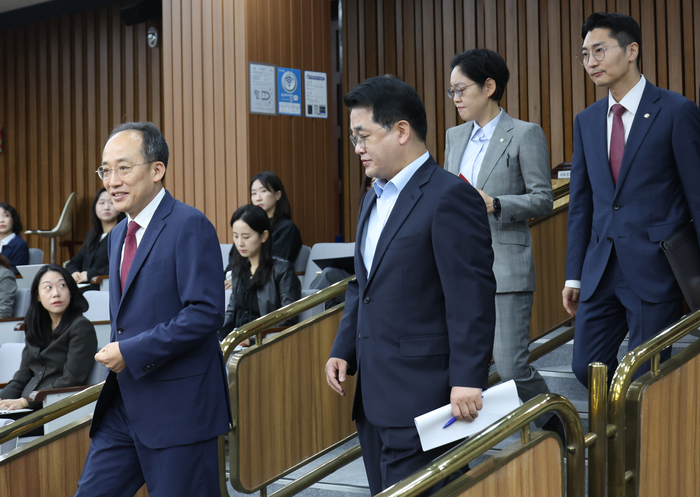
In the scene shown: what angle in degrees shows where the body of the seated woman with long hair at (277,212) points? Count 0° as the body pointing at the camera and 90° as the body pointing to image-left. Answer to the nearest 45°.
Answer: approximately 45°

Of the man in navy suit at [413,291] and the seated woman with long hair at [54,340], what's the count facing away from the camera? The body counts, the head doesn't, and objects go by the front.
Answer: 0

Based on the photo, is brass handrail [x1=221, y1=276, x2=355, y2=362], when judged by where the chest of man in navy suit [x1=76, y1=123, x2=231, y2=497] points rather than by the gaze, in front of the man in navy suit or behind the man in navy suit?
behind

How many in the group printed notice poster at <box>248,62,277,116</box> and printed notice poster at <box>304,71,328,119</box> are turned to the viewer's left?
0

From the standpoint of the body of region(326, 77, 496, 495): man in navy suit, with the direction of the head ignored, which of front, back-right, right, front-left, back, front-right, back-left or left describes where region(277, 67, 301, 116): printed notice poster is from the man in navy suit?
back-right

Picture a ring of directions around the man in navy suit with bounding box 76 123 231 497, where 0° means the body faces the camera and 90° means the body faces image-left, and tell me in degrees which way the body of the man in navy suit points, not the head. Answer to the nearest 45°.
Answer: approximately 45°

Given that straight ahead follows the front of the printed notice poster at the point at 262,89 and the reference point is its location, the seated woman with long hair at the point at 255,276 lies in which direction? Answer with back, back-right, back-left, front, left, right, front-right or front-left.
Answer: front-right

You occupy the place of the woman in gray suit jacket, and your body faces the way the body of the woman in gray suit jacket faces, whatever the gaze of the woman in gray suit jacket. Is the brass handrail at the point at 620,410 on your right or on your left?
on your left

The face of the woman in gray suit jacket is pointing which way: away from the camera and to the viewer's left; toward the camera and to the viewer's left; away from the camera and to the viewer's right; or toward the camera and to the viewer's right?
toward the camera and to the viewer's left

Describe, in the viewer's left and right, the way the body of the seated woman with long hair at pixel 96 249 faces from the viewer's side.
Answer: facing the viewer and to the left of the viewer

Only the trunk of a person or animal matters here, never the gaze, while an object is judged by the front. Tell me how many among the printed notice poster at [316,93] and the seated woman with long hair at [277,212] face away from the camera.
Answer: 0
